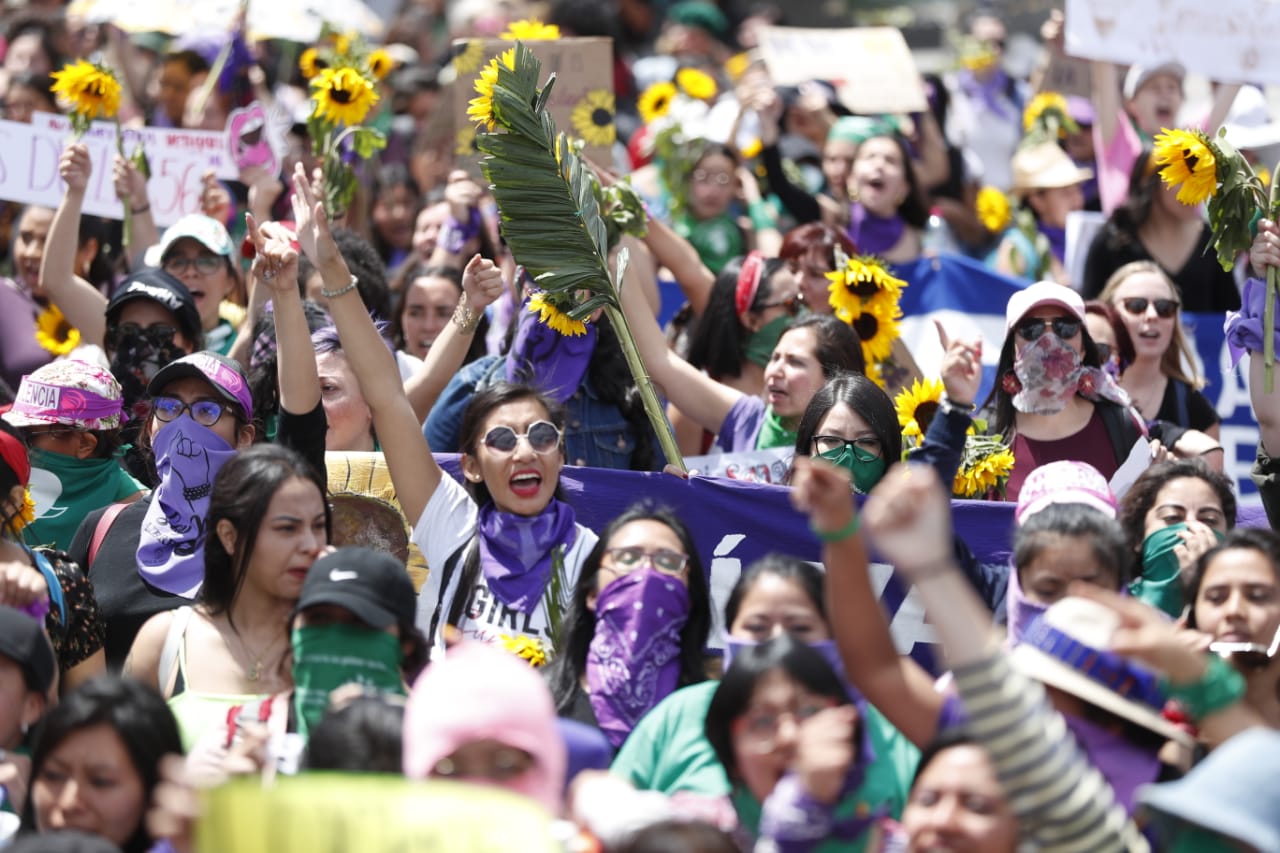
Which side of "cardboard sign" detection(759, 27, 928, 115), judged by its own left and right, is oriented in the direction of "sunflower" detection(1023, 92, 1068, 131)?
left

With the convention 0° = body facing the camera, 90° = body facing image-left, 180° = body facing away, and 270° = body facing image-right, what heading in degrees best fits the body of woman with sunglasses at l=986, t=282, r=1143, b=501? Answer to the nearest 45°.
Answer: approximately 0°

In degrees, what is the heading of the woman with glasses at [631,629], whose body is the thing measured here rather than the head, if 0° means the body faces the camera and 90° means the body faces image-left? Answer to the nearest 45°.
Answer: approximately 0°

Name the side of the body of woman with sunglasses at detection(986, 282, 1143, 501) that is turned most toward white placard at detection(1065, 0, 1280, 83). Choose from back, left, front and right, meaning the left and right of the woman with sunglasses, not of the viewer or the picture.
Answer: back
